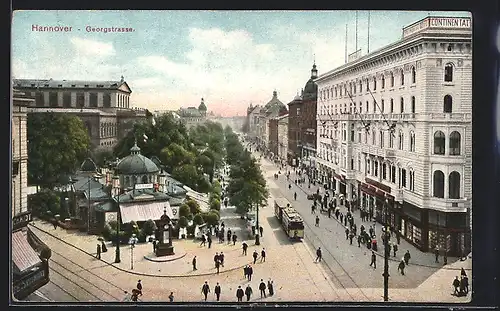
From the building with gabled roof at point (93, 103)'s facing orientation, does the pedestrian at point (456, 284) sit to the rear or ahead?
ahead

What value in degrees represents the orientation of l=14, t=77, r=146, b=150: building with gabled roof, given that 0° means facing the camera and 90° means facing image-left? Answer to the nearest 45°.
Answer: approximately 315°

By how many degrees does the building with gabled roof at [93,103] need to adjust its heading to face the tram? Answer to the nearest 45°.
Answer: approximately 45° to its right
